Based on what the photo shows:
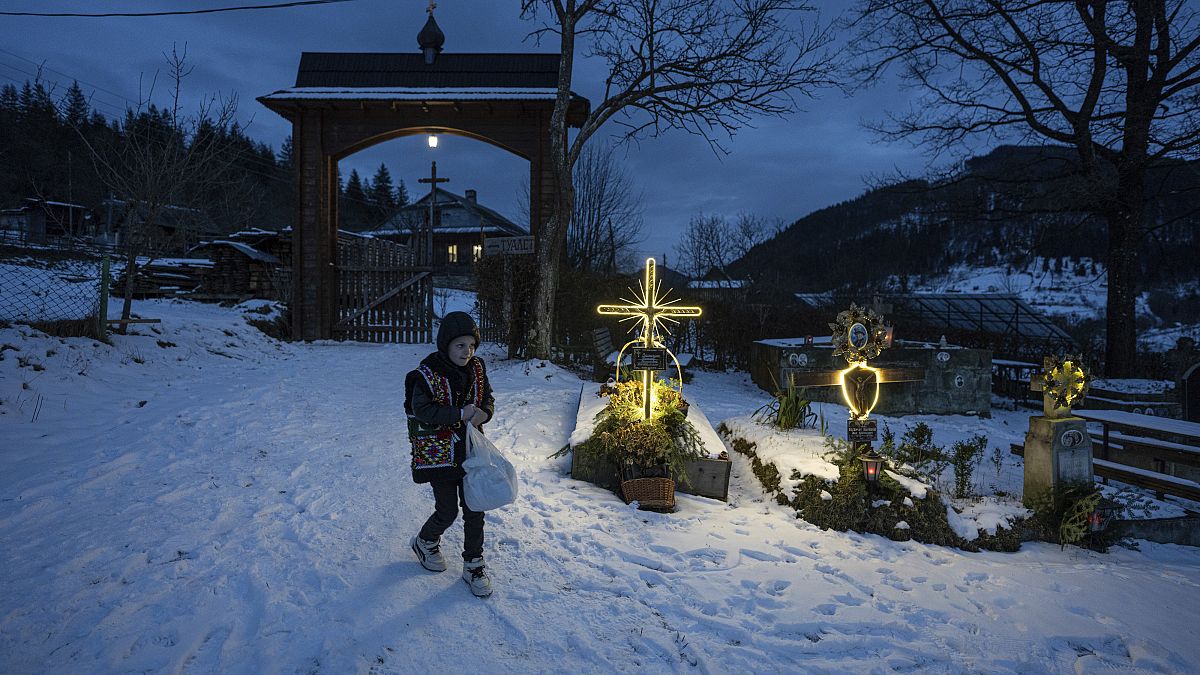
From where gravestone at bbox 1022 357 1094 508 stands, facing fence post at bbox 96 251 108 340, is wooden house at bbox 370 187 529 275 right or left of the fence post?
right

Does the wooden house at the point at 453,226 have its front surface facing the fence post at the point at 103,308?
yes

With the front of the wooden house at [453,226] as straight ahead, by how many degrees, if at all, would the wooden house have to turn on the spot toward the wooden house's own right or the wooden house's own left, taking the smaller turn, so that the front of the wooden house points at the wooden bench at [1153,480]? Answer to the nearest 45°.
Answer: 0° — it already faces it

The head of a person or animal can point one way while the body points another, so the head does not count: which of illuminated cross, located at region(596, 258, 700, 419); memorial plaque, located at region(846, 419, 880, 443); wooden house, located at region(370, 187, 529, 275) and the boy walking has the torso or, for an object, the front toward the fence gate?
the wooden house

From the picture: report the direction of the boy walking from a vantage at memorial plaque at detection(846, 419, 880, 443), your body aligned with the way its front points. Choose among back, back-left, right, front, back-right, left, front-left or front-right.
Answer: front-right

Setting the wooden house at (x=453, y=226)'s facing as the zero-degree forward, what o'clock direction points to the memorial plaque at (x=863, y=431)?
The memorial plaque is roughly at 12 o'clock from the wooden house.

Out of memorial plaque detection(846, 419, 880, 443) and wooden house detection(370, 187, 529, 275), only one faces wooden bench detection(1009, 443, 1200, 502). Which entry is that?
the wooden house

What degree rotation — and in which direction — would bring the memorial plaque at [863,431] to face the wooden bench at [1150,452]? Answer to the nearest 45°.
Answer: approximately 135° to its left

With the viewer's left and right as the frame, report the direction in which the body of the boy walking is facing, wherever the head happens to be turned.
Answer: facing the viewer and to the right of the viewer

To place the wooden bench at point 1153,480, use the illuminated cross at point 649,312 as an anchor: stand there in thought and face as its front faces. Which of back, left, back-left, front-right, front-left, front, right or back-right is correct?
left

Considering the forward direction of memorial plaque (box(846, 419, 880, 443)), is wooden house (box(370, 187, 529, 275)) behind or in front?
behind

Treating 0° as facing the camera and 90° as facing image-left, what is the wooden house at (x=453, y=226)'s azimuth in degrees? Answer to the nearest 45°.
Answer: approximately 0°

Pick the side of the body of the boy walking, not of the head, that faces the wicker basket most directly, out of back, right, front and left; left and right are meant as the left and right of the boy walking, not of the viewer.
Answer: left

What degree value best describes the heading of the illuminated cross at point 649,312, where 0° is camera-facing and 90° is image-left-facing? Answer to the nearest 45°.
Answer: approximately 0°

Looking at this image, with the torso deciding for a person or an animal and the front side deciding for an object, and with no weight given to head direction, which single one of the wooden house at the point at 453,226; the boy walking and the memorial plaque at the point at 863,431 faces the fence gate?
the wooden house

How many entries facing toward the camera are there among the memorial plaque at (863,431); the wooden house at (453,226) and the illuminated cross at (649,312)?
3

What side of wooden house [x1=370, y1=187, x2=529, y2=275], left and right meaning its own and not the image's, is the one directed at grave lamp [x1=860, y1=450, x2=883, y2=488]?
front
